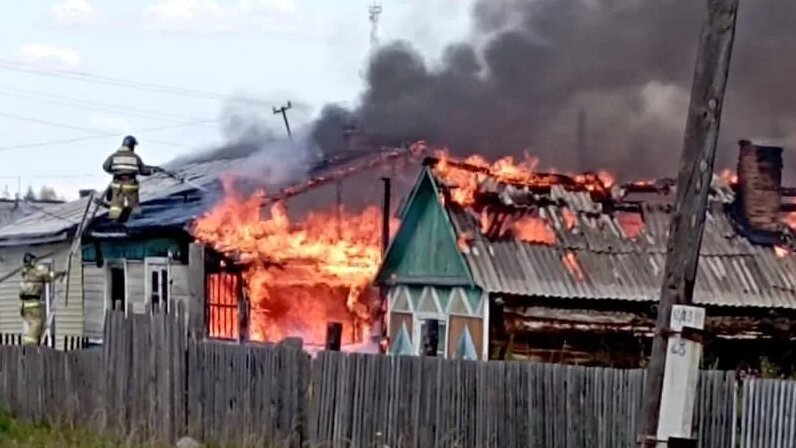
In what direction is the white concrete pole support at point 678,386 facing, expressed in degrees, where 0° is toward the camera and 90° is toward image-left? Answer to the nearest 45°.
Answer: approximately 0°

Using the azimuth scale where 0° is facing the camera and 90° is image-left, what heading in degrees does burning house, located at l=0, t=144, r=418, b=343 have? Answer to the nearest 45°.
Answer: approximately 0°

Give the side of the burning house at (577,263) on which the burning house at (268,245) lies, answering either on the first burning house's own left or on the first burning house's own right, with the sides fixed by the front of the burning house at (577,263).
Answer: on the first burning house's own right

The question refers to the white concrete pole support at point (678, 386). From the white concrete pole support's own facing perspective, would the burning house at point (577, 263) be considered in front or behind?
behind

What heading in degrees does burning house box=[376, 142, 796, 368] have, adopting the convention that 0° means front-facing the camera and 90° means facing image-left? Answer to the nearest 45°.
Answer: approximately 45°

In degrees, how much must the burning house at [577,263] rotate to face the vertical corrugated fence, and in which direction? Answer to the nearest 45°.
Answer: approximately 45° to its left

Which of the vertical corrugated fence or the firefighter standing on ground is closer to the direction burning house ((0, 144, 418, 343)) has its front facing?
the vertical corrugated fence
